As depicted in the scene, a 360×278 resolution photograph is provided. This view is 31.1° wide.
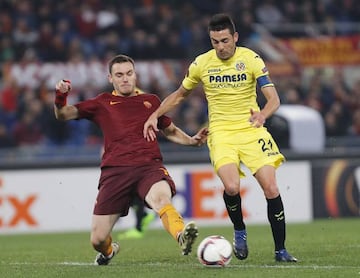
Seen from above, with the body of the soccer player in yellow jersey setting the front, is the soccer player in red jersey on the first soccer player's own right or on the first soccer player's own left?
on the first soccer player's own right

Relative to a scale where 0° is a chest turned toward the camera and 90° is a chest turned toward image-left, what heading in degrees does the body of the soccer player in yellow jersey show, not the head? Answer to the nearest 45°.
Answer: approximately 0°
